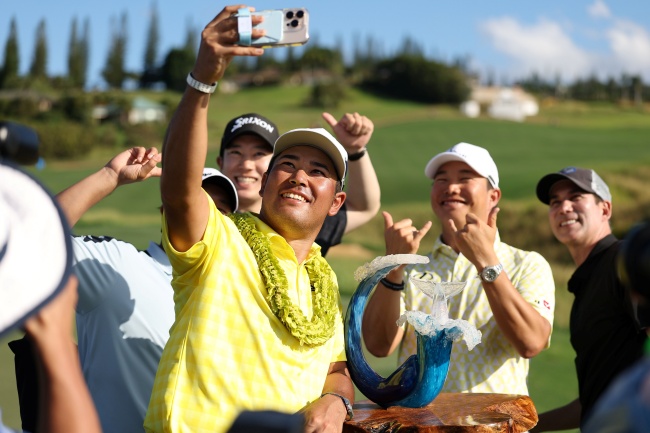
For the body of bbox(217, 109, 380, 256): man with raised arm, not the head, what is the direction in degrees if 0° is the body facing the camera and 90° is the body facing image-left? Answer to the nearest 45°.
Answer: approximately 0°

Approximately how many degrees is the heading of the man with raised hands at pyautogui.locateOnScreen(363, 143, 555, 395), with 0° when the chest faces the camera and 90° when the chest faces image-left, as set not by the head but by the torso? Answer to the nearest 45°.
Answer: approximately 45°

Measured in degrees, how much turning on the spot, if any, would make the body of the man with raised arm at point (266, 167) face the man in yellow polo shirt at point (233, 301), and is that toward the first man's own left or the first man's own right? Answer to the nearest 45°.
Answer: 0° — they already face them

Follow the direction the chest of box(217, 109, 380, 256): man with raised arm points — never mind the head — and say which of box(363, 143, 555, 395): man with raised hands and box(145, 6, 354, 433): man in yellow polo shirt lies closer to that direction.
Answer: the man in yellow polo shirt

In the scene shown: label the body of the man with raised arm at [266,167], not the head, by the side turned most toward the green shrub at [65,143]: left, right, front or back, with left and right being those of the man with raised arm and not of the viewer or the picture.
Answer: back

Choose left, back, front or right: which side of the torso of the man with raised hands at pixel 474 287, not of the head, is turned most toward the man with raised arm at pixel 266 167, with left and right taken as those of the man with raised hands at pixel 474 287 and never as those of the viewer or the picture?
right

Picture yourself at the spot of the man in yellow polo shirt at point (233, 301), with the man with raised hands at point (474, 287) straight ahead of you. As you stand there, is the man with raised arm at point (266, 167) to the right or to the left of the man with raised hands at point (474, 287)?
left

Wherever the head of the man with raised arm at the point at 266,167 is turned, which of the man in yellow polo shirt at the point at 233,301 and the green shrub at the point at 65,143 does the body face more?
the man in yellow polo shirt
